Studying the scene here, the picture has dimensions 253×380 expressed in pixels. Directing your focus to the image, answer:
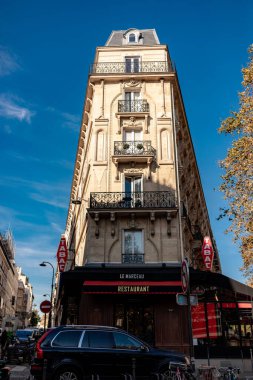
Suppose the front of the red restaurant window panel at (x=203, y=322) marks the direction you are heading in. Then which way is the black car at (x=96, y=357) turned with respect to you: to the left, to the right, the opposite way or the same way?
to the left

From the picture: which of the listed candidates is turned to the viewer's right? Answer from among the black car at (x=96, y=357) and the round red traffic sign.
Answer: the black car

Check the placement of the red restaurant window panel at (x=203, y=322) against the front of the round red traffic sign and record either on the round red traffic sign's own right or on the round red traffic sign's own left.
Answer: on the round red traffic sign's own left

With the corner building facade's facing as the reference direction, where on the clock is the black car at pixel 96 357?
The black car is roughly at 12 o'clock from the corner building facade.

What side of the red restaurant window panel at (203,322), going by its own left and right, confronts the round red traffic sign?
right

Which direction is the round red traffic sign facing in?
toward the camera

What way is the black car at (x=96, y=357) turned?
to the viewer's right

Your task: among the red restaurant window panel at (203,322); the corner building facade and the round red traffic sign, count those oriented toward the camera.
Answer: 3

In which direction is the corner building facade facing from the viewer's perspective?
toward the camera

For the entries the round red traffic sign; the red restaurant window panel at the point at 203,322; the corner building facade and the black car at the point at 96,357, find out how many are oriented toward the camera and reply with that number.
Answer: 3

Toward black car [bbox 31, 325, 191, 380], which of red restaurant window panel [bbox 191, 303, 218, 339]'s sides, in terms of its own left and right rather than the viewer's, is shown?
front

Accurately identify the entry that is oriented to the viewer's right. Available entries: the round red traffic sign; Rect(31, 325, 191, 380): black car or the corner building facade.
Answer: the black car

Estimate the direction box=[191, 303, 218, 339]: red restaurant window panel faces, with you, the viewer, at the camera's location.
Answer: facing the viewer
